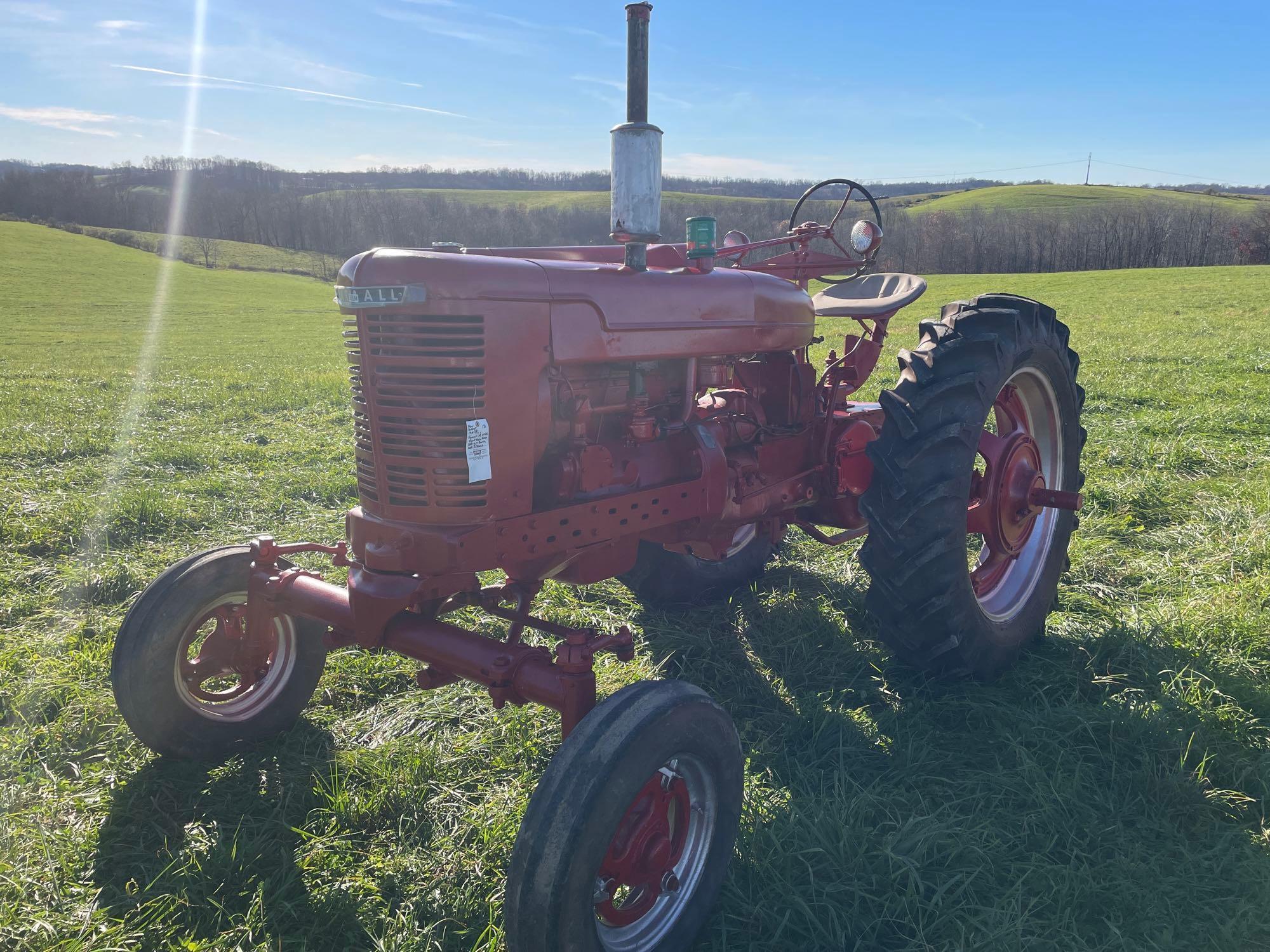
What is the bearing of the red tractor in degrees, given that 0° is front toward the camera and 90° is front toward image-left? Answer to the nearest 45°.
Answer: approximately 45°
